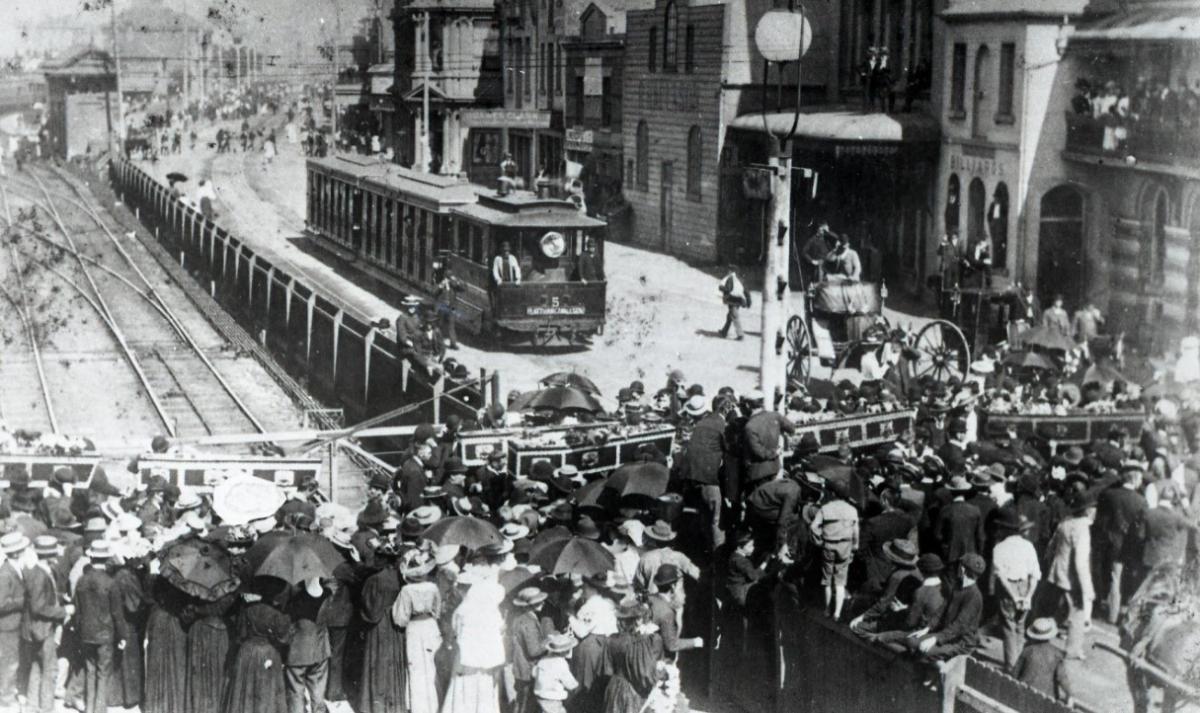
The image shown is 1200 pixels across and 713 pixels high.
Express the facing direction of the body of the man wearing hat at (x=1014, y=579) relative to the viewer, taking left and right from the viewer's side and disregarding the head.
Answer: facing away from the viewer

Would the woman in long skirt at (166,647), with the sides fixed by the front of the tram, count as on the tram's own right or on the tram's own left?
on the tram's own right

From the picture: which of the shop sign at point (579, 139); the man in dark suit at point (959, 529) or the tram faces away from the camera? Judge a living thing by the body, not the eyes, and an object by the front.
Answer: the man in dark suit

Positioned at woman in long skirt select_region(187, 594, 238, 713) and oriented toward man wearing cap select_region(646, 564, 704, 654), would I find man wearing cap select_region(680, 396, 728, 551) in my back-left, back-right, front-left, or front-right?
front-left

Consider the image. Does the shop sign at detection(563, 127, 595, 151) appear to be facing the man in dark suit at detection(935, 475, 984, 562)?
yes

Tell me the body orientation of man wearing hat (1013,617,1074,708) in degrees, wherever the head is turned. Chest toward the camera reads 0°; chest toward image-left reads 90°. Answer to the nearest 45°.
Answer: approximately 180°

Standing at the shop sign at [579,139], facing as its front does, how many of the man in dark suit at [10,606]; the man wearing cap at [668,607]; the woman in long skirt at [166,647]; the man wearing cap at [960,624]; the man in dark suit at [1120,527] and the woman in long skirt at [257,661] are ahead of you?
6

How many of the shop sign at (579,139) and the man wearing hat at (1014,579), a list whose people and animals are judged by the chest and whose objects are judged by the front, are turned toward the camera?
1

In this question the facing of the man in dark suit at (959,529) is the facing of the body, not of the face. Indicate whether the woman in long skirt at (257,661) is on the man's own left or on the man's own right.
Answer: on the man's own left

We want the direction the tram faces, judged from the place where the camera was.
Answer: facing the viewer and to the right of the viewer

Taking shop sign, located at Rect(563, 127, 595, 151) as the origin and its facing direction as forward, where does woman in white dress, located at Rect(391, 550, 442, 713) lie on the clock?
The woman in white dress is roughly at 12 o'clock from the shop sign.

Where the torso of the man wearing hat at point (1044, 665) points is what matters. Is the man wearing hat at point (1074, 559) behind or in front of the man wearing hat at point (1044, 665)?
in front

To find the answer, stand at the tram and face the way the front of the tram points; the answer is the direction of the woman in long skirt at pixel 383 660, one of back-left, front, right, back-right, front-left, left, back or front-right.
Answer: front-right

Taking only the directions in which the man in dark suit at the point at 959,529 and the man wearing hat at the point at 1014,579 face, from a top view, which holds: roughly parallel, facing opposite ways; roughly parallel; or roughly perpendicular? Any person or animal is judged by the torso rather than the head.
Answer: roughly parallel

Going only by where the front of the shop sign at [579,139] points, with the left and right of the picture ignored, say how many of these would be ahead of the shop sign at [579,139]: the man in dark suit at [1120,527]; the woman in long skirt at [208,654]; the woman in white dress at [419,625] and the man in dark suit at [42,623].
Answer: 4

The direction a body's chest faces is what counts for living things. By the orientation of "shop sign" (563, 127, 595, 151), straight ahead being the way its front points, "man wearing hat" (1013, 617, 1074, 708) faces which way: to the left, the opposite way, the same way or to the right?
the opposite way

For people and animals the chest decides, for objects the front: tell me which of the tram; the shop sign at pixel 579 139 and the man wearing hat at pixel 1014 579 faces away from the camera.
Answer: the man wearing hat

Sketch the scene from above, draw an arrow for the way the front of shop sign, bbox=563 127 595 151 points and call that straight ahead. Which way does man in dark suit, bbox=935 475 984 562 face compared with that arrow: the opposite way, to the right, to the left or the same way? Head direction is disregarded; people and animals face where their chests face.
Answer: the opposite way

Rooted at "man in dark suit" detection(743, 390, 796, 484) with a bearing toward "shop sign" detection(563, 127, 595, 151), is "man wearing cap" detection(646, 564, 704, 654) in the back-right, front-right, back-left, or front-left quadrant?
back-left

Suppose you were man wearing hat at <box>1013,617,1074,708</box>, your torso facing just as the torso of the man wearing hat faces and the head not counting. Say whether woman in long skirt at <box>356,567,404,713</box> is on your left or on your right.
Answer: on your left

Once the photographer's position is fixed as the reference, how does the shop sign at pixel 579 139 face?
facing the viewer

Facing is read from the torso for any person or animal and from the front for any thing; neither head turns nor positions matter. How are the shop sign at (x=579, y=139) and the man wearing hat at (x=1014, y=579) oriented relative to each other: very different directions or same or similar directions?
very different directions

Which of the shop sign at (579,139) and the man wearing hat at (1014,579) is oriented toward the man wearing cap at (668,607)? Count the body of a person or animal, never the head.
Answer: the shop sign
